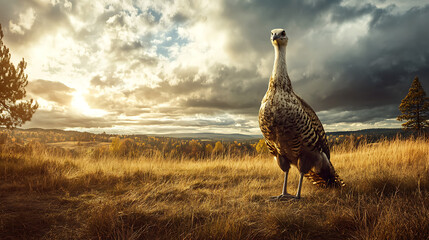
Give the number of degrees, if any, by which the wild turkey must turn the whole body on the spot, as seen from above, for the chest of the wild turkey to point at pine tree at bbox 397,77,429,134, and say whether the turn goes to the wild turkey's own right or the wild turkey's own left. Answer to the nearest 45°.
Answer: approximately 180°
